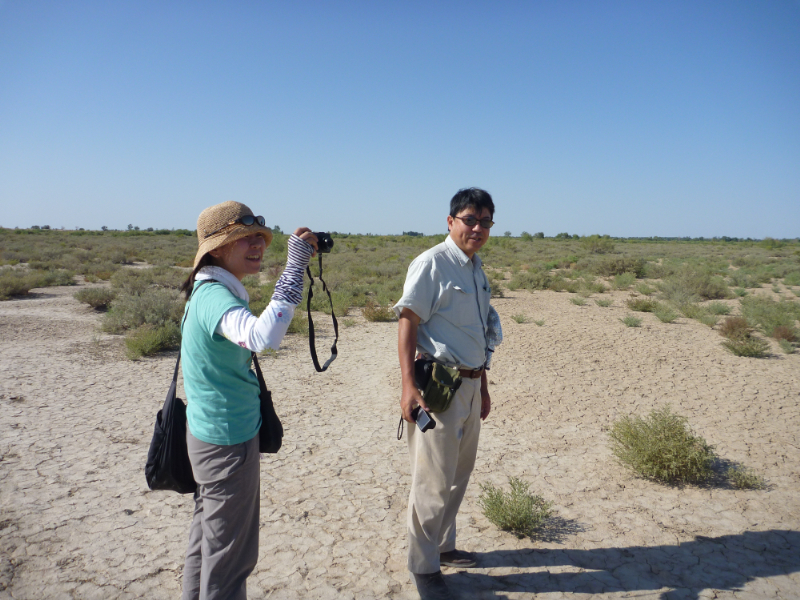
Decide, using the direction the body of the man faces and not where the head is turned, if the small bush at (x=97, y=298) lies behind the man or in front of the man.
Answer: behind

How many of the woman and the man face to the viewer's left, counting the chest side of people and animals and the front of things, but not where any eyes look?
0

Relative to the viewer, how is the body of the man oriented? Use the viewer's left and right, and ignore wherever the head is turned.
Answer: facing the viewer and to the right of the viewer

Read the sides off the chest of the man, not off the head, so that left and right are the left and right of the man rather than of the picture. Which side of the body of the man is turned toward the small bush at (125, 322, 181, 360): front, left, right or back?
back

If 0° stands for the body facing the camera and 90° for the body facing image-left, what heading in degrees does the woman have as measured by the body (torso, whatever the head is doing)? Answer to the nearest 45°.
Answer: approximately 270°

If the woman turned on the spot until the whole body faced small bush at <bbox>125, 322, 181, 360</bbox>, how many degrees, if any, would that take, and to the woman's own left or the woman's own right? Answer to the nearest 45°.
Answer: approximately 90° to the woman's own left

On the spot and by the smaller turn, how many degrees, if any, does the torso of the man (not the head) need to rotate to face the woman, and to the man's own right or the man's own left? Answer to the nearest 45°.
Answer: approximately 90° to the man's own right

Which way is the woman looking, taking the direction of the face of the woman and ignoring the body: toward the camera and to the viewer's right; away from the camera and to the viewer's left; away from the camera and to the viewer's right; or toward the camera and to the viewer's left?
toward the camera and to the viewer's right

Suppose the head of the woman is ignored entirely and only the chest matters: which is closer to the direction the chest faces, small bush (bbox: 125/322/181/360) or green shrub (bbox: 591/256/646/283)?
the green shrub

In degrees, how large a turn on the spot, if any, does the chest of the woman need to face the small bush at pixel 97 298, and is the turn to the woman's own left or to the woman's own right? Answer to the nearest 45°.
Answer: approximately 90° to the woman's own left

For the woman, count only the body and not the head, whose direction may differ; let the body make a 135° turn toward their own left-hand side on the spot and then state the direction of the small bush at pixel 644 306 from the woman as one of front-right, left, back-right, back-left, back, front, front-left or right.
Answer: right
